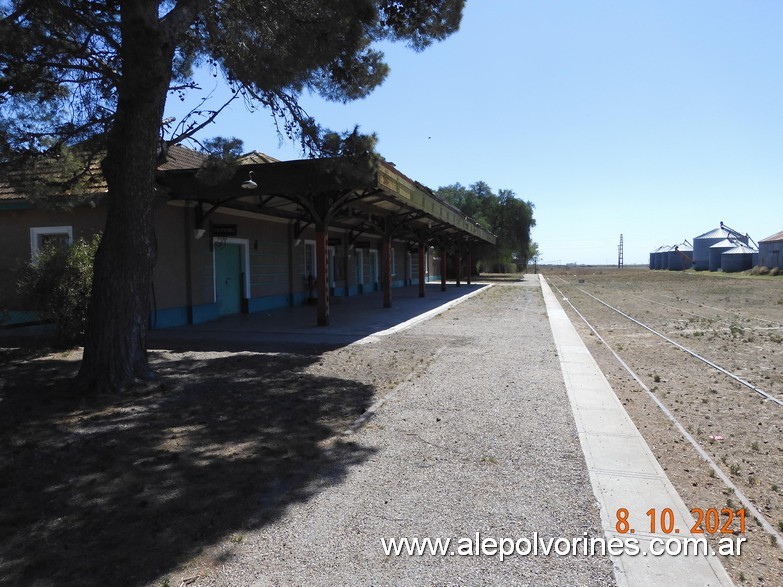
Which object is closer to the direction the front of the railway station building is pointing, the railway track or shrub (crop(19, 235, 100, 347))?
the railway track

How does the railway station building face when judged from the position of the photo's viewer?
facing the viewer and to the right of the viewer

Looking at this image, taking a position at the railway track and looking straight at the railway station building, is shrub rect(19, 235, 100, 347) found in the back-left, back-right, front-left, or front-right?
front-left

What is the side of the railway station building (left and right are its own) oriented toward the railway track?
front
